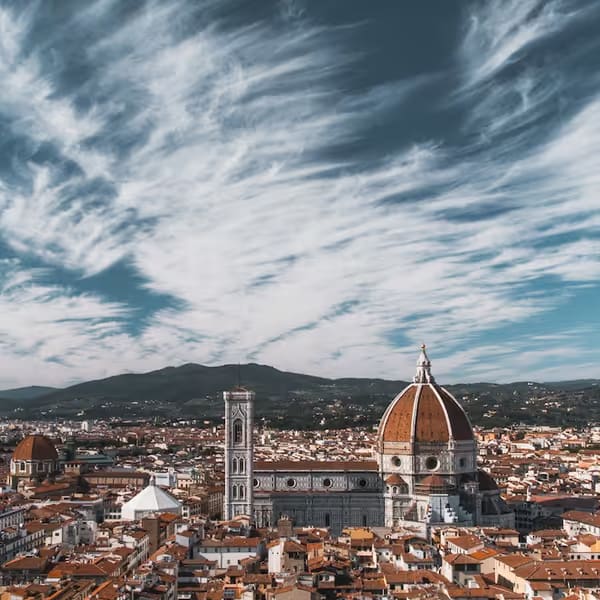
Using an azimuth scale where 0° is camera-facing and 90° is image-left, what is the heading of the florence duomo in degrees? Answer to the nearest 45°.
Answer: approximately 90°
